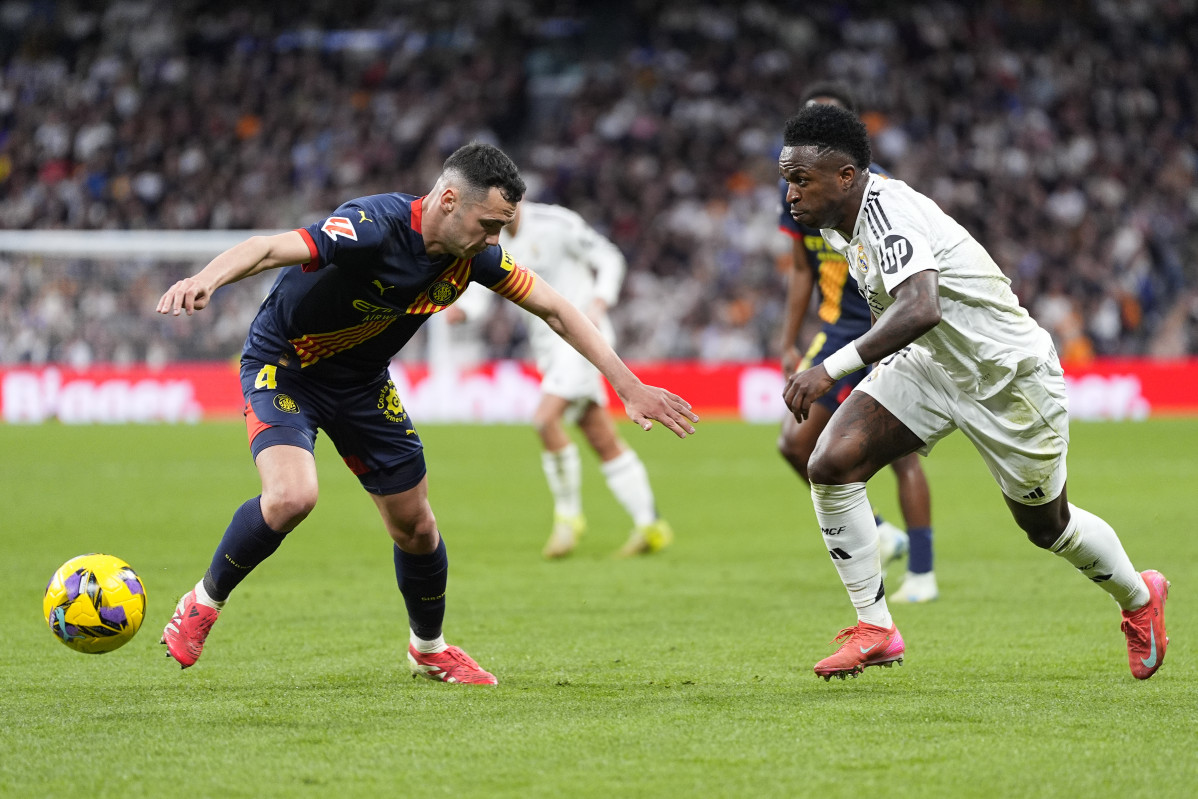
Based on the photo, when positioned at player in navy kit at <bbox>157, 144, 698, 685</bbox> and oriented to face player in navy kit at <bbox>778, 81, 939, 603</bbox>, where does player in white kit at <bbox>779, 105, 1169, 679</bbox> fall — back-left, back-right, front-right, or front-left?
front-right

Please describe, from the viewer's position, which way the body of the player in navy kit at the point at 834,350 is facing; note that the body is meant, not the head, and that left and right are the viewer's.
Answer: facing the viewer and to the left of the viewer

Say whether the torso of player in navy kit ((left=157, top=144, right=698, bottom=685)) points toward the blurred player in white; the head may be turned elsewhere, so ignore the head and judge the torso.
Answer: no

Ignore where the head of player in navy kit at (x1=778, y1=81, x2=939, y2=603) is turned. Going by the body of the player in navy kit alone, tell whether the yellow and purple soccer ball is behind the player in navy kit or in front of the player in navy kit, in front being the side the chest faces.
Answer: in front

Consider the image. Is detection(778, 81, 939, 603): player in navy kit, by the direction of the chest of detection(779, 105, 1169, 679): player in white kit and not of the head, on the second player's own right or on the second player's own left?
on the second player's own right

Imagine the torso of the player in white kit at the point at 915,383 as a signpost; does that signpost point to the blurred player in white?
no

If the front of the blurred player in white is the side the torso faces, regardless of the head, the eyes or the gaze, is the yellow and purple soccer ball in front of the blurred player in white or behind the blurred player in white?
in front

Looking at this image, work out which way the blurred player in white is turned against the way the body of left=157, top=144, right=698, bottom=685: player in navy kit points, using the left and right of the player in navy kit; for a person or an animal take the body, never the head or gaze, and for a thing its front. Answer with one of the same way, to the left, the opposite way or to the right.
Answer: to the right

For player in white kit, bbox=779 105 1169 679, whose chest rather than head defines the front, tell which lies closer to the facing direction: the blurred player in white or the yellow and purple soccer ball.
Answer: the yellow and purple soccer ball

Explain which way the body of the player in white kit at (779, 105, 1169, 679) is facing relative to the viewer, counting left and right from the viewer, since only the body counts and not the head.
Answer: facing to the left of the viewer

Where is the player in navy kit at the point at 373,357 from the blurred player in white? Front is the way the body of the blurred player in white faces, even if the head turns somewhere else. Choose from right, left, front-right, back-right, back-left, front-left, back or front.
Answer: front-left

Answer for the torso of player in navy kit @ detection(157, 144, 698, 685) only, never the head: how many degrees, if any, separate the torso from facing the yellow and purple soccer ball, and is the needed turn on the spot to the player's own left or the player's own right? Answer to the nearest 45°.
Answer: approximately 135° to the player's own right

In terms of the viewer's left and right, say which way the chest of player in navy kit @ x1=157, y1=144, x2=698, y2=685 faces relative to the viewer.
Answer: facing the viewer and to the right of the viewer

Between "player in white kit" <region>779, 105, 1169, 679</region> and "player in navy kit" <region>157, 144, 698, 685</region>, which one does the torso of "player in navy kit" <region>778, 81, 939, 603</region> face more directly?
the player in navy kit

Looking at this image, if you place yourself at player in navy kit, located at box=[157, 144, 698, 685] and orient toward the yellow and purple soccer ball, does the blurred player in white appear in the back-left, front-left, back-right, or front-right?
back-right

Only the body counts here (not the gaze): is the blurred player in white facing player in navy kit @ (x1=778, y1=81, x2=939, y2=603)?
no

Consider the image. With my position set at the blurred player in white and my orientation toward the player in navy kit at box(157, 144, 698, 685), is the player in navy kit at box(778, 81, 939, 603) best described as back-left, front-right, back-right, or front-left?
front-left

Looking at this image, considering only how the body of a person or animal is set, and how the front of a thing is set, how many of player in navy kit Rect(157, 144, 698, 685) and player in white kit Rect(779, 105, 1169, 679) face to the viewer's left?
1

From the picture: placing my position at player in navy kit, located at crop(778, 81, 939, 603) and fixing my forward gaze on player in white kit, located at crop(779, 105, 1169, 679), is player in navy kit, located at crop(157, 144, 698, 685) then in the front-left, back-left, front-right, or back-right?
front-right
